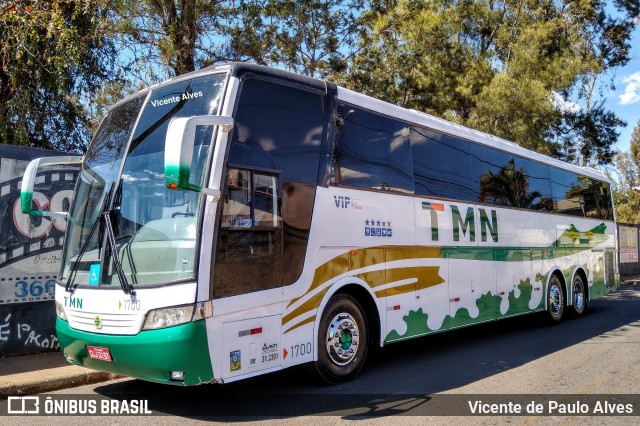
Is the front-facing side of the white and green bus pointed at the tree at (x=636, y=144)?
no

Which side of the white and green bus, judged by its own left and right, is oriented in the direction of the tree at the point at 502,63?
back

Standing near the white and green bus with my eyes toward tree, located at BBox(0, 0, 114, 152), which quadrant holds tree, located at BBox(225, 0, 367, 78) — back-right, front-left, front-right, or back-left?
front-right

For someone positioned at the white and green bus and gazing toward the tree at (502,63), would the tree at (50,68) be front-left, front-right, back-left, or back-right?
front-left

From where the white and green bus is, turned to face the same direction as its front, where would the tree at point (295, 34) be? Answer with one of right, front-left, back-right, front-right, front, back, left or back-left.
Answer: back-right

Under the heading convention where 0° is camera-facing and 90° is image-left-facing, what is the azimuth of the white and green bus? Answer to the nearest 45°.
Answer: approximately 45°

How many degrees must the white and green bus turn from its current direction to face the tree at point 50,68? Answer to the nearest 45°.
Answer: approximately 90° to its right

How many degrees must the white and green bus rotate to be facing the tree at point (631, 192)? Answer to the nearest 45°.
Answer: approximately 180°

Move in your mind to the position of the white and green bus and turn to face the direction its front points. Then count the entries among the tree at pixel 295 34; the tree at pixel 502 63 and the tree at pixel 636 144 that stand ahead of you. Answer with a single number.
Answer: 0

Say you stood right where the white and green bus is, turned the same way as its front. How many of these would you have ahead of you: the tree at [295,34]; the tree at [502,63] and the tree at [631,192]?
0
